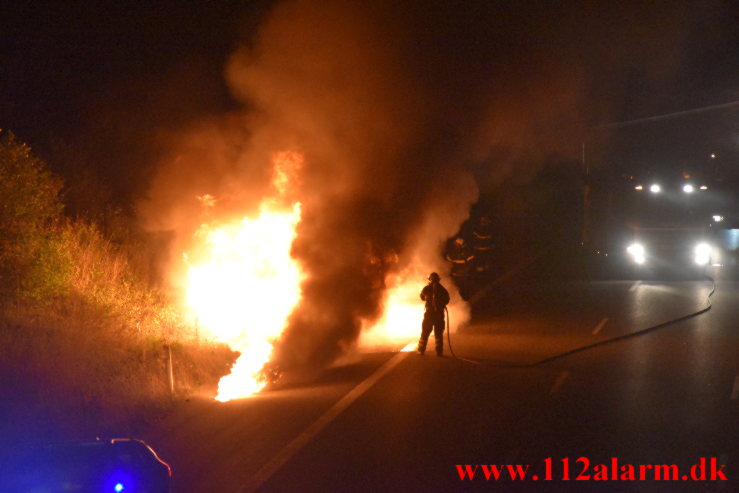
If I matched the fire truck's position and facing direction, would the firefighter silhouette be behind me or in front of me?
in front

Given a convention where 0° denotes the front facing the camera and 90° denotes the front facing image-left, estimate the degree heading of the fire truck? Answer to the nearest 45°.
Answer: approximately 0°

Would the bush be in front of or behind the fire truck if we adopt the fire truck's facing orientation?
in front
